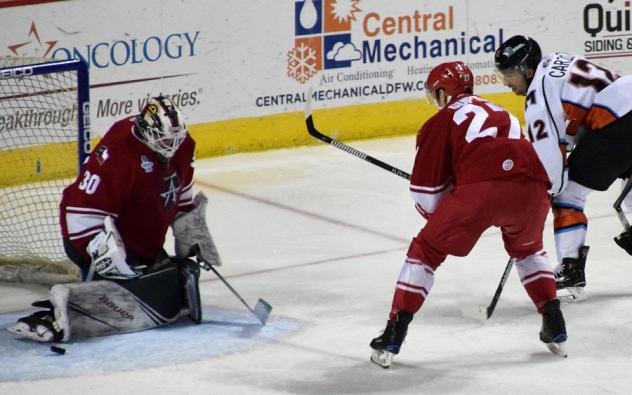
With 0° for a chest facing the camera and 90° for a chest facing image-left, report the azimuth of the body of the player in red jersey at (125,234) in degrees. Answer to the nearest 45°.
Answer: approximately 315°

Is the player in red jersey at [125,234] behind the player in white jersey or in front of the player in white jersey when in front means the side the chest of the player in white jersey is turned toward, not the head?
in front

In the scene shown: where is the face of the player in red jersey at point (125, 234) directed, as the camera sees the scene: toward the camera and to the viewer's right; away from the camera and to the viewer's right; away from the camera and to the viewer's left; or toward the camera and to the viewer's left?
toward the camera and to the viewer's right

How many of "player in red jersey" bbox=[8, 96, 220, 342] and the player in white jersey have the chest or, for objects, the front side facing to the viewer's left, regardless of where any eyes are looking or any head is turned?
1

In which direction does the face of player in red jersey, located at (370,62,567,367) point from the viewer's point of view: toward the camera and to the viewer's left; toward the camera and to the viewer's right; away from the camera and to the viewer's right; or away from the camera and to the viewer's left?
away from the camera and to the viewer's left

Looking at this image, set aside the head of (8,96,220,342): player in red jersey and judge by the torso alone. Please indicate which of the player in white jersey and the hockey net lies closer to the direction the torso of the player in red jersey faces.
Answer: the player in white jersey

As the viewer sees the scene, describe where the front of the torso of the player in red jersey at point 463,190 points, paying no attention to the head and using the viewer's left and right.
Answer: facing away from the viewer and to the left of the viewer

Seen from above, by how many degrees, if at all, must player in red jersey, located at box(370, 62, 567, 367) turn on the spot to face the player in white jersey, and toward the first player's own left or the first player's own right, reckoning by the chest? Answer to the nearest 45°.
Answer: approximately 90° to the first player's own right

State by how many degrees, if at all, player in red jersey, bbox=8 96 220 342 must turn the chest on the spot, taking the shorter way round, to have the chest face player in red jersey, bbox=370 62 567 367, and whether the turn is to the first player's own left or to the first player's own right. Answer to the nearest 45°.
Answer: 0° — they already face them

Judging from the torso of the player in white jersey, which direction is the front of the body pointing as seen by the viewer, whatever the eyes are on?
to the viewer's left
